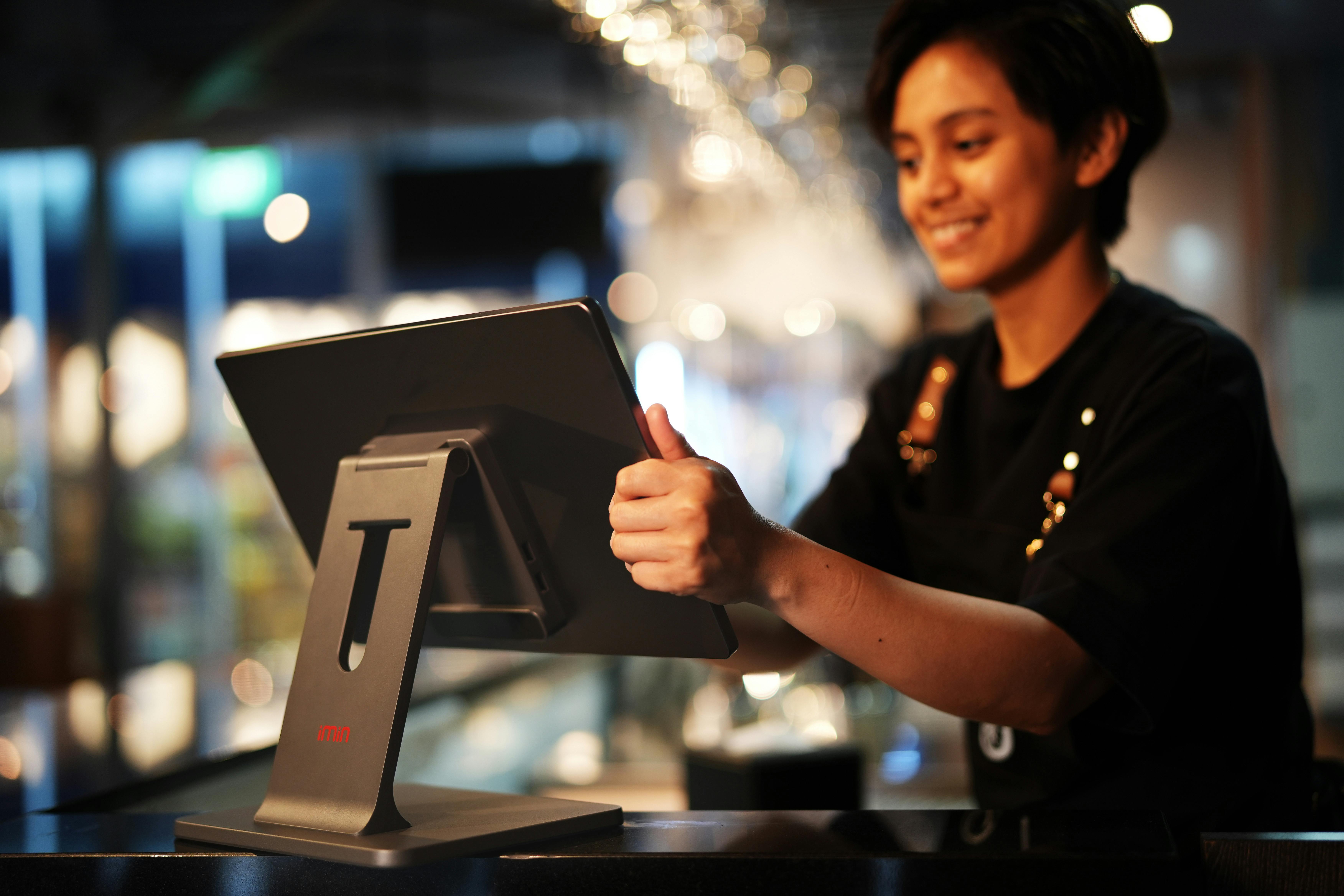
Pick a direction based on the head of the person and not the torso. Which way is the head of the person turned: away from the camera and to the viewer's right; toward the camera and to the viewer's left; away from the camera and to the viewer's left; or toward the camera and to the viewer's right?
toward the camera and to the viewer's left

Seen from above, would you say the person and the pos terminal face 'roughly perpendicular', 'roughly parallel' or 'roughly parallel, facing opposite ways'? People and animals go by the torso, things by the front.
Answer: roughly parallel, facing opposite ways

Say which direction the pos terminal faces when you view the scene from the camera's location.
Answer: facing away from the viewer and to the right of the viewer

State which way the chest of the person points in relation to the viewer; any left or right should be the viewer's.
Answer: facing the viewer and to the left of the viewer
